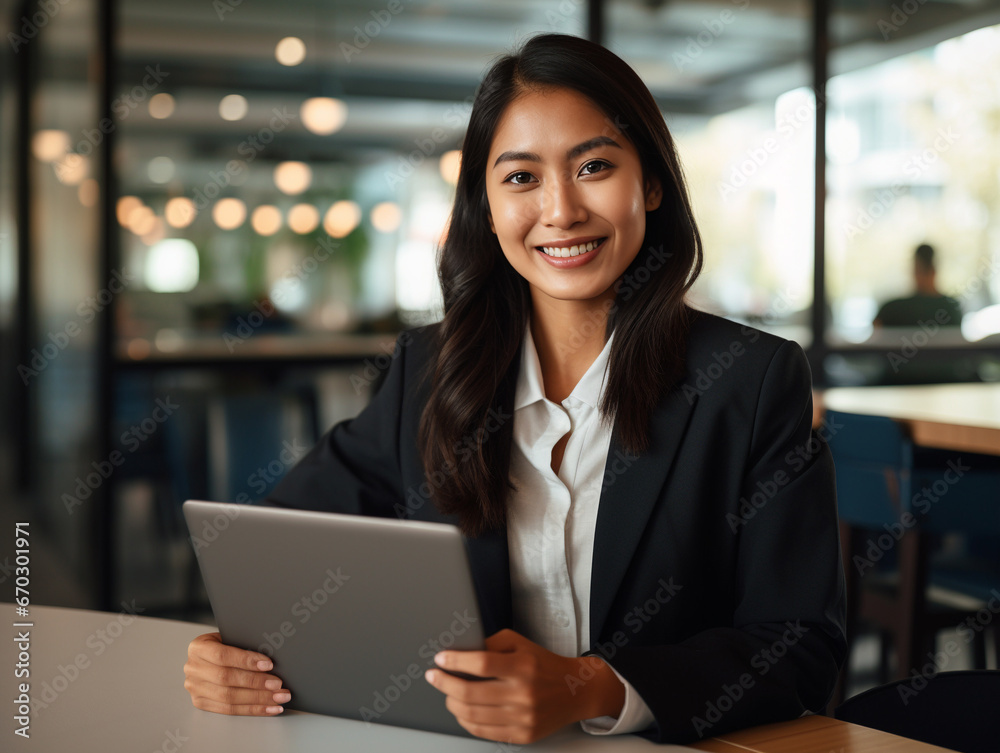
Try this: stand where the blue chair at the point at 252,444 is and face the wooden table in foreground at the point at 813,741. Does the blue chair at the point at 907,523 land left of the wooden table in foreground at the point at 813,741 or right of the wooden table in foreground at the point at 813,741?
left

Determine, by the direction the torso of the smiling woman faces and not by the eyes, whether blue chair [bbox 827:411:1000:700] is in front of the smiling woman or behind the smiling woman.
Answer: behind

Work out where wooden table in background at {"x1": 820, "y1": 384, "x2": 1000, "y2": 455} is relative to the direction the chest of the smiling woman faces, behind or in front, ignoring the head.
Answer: behind

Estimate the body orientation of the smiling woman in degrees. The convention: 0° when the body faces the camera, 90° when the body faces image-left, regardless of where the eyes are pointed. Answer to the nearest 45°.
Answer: approximately 45°
